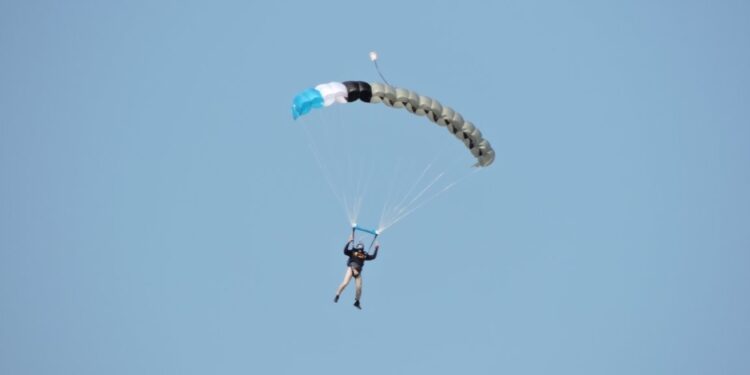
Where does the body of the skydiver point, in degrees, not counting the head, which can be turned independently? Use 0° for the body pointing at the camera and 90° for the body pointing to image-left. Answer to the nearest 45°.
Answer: approximately 0°
